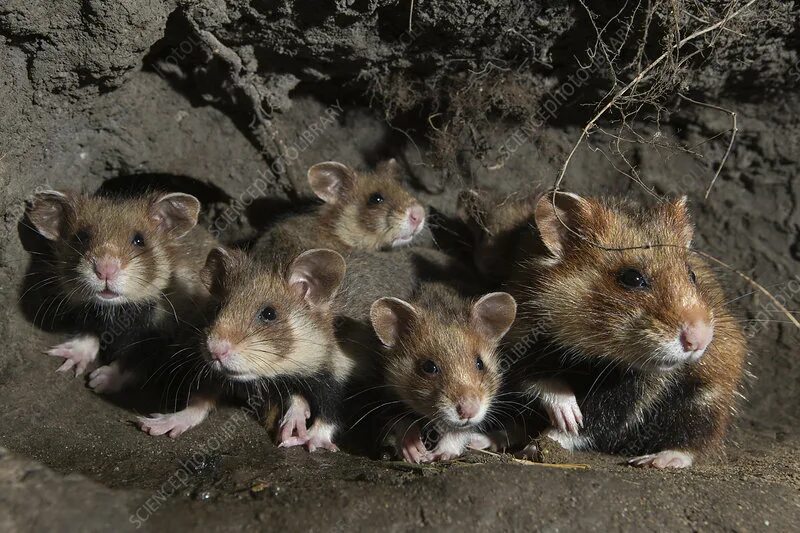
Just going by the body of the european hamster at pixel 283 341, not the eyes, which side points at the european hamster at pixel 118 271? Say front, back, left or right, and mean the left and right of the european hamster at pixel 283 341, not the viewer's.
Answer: right

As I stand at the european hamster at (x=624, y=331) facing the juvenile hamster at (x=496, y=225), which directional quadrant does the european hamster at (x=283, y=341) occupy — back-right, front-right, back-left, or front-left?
front-left

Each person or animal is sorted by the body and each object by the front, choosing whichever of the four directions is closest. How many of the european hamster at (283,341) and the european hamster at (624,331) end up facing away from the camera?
0

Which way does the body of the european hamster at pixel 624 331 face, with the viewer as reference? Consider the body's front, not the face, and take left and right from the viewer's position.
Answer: facing the viewer and to the right of the viewer

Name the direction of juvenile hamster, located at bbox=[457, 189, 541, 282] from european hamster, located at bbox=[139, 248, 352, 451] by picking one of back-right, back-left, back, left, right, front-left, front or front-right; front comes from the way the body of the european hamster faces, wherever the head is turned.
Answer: back

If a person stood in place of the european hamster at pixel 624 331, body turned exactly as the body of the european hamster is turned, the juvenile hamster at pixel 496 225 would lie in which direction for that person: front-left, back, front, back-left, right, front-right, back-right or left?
back

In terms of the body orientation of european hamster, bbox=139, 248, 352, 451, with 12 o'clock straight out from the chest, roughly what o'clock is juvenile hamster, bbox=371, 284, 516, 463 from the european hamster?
The juvenile hamster is roughly at 8 o'clock from the european hamster.

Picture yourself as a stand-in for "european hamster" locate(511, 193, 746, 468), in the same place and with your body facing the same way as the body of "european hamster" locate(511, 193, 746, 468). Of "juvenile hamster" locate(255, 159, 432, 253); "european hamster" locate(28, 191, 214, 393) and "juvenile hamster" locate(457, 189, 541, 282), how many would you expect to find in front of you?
0

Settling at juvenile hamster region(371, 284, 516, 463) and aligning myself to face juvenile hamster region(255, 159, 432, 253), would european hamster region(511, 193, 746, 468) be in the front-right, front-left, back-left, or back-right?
back-right

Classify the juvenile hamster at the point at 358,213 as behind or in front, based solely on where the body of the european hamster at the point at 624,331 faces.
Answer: behind

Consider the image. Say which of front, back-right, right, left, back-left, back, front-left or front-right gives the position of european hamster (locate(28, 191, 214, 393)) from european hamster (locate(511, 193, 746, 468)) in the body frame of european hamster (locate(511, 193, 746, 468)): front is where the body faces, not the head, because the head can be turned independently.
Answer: back-right
